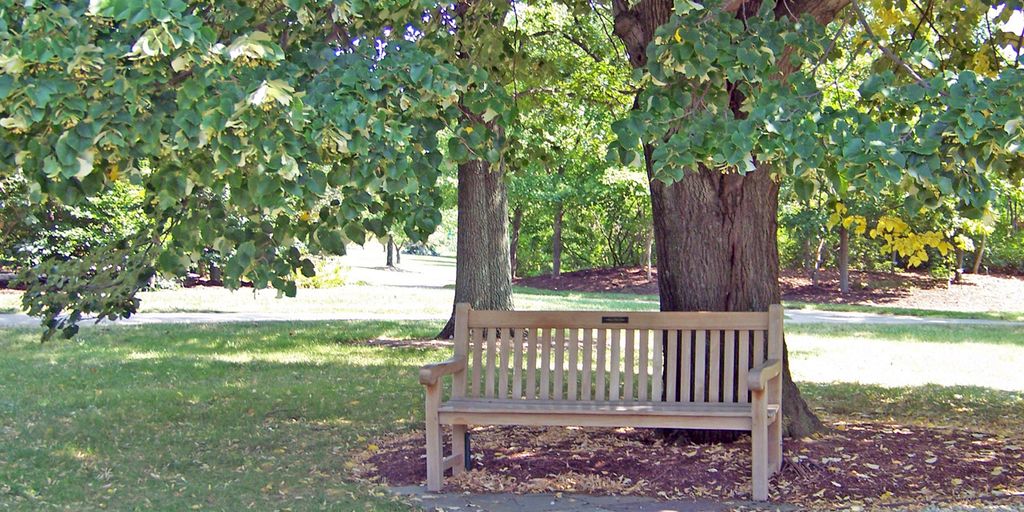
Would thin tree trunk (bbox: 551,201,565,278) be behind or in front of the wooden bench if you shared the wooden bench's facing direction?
behind

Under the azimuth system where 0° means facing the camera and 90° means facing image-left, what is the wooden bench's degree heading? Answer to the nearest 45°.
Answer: approximately 0°

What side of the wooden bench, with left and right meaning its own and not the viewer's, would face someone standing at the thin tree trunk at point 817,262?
back

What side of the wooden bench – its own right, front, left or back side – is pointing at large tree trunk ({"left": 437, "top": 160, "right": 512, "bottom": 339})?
back

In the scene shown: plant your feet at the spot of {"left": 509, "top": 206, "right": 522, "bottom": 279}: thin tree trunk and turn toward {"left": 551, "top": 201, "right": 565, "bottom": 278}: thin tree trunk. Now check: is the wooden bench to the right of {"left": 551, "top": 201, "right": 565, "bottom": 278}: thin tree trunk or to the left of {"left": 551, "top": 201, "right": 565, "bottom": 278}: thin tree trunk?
right

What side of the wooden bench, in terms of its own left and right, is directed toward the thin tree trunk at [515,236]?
back

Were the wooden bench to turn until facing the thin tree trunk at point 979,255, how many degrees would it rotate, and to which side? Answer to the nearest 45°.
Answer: approximately 135° to its left
